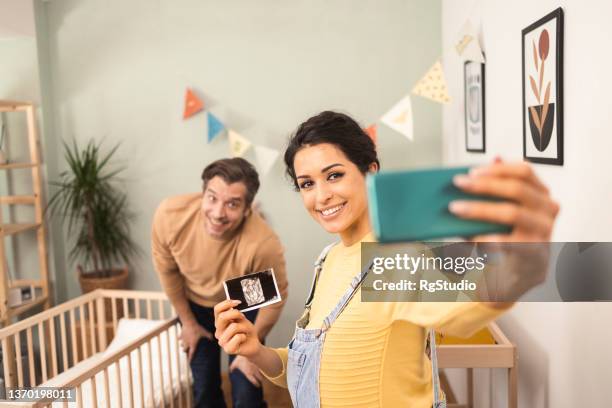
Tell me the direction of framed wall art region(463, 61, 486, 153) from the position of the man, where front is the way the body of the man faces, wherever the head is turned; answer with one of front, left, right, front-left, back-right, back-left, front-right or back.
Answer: left

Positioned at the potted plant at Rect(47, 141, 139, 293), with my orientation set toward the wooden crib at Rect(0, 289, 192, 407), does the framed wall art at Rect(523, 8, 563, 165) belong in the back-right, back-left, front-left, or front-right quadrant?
front-left

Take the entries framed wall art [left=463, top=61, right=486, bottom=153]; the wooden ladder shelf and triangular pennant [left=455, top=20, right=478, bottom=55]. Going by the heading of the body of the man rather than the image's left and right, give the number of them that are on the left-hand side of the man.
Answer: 2

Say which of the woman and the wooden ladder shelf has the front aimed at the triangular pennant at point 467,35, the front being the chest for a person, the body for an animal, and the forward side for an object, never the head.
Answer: the wooden ladder shelf

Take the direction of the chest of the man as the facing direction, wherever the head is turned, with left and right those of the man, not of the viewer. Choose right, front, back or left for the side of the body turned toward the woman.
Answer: front

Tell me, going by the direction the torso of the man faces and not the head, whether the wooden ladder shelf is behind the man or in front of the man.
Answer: behind

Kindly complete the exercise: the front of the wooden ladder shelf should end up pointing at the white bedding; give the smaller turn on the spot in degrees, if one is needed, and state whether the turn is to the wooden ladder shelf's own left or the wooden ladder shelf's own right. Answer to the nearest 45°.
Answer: approximately 45° to the wooden ladder shelf's own right

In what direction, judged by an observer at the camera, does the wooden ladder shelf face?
facing the viewer and to the right of the viewer

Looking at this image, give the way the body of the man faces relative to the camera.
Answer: toward the camera

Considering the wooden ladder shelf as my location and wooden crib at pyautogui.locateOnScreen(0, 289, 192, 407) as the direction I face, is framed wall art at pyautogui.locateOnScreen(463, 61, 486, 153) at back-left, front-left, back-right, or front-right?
front-left

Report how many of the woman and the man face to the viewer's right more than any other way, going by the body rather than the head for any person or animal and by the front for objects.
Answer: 0

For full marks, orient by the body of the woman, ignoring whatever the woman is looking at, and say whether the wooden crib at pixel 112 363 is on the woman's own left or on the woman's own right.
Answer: on the woman's own right

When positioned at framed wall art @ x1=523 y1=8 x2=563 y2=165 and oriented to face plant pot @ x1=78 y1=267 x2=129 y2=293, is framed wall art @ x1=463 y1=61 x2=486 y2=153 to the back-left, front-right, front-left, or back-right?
front-right

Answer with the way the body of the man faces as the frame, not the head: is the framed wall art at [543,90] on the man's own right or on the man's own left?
on the man's own left

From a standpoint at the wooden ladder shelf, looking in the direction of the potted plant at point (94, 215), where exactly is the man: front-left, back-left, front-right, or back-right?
front-right
